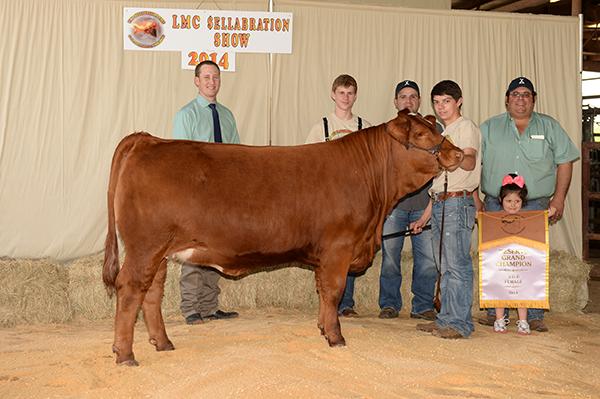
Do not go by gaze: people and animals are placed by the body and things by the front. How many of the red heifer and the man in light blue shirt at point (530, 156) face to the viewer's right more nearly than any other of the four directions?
1

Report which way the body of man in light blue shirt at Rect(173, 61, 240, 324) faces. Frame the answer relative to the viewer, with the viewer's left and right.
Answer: facing the viewer and to the right of the viewer

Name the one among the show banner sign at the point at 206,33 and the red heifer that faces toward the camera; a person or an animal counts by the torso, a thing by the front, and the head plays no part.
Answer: the show banner sign

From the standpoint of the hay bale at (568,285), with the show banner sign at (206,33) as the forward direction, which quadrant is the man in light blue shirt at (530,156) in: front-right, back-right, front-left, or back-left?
front-left

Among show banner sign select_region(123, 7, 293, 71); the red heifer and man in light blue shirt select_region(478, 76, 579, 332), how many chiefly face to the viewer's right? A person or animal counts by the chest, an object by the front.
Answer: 1

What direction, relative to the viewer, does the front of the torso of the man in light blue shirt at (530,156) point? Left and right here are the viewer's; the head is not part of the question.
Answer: facing the viewer

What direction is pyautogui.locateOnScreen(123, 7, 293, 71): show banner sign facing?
toward the camera

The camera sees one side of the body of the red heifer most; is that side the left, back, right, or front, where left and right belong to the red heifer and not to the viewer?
right

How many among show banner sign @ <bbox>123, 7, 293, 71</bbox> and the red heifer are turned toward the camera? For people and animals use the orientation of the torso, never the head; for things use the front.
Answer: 1

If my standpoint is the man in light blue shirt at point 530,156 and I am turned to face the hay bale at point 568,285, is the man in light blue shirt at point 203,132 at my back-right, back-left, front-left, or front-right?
back-left

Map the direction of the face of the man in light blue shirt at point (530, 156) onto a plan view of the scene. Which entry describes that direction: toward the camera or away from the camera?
toward the camera
